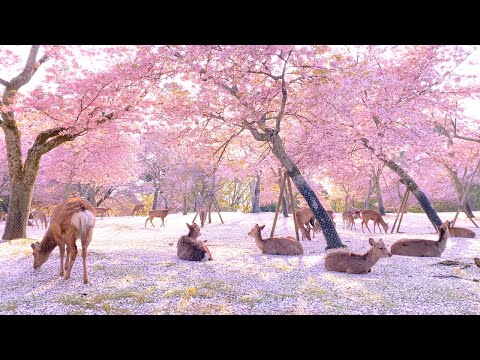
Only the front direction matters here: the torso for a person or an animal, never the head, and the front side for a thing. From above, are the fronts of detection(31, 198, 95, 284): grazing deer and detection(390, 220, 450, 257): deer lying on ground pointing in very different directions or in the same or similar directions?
very different directions

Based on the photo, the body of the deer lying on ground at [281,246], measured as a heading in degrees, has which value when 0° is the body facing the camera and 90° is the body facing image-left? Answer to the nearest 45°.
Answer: approximately 90°

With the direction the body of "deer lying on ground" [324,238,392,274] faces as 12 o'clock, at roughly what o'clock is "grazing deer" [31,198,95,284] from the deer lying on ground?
The grazing deer is roughly at 5 o'clock from the deer lying on ground.

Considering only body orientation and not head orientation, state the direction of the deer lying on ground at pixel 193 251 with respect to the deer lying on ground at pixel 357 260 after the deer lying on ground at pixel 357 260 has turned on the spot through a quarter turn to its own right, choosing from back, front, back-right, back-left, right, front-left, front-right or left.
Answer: right

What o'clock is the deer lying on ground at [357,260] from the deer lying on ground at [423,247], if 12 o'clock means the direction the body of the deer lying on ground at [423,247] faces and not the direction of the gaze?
the deer lying on ground at [357,260] is roughly at 4 o'clock from the deer lying on ground at [423,247].

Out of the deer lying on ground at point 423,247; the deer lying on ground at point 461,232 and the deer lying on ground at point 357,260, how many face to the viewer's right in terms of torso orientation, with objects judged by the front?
2

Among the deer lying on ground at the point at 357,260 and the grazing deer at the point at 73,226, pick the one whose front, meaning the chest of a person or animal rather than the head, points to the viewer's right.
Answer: the deer lying on ground

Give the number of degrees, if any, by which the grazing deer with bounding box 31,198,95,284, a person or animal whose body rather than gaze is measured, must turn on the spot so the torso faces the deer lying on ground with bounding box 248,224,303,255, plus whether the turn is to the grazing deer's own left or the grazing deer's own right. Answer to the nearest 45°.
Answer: approximately 135° to the grazing deer's own right

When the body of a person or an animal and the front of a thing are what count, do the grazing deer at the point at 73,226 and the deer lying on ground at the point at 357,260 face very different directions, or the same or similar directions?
very different directions

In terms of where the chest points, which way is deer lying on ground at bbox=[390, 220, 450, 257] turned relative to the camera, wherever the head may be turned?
to the viewer's right

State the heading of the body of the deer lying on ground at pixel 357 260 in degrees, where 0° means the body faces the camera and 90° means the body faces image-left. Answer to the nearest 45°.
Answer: approximately 270°

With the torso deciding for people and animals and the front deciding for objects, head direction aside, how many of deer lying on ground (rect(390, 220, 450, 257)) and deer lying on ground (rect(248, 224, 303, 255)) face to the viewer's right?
1

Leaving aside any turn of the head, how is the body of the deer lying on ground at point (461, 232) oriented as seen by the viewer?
to the viewer's left

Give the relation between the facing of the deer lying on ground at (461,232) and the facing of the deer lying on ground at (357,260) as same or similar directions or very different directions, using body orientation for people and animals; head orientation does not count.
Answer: very different directions
